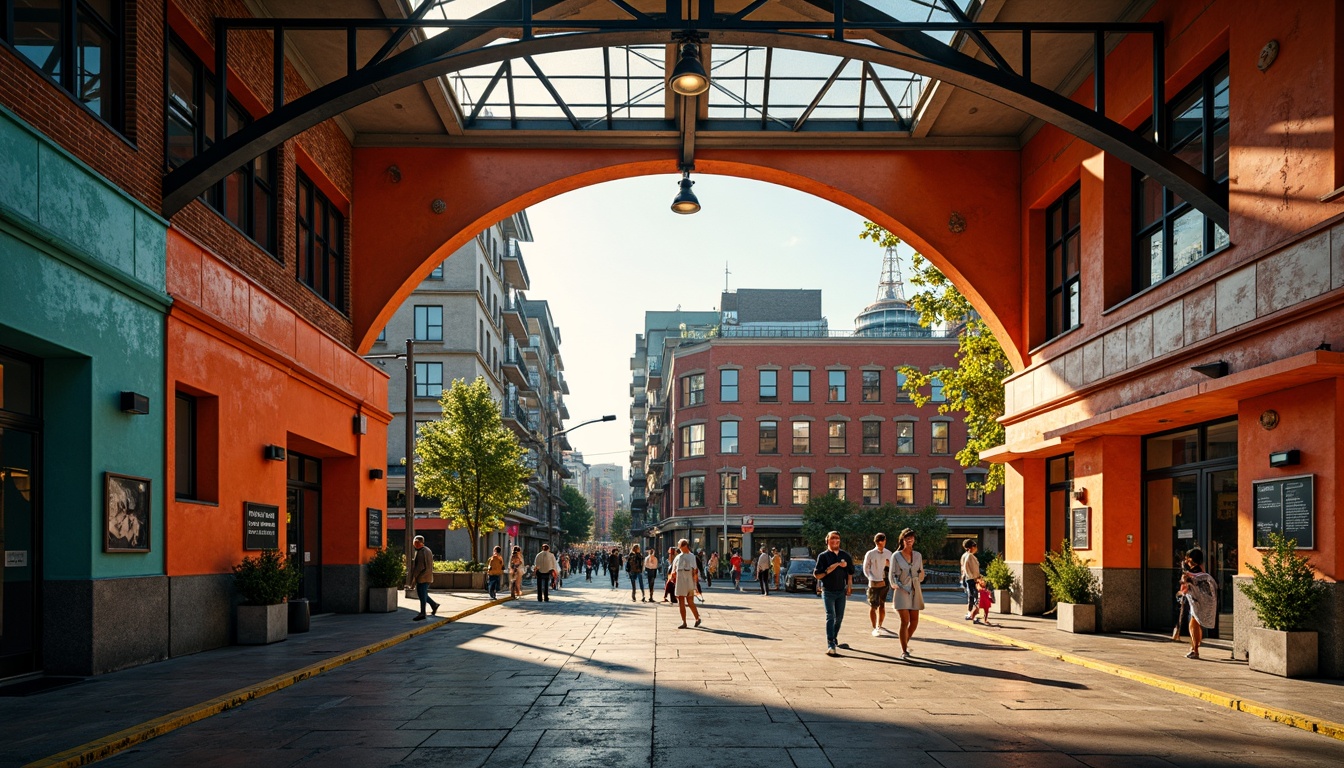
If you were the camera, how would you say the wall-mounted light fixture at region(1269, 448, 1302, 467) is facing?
facing the viewer and to the left of the viewer

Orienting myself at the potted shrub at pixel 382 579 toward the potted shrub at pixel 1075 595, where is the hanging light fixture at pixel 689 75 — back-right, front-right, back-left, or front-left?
front-right

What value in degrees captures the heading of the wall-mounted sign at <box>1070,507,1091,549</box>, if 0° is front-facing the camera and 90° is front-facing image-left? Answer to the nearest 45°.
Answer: approximately 45°

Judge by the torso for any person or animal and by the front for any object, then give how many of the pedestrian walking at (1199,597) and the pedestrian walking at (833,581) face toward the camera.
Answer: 1

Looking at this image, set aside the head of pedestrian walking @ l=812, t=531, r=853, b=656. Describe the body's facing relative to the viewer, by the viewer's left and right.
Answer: facing the viewer

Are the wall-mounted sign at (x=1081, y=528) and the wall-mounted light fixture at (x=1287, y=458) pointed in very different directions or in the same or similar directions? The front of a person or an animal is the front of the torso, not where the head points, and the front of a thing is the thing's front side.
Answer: same or similar directions

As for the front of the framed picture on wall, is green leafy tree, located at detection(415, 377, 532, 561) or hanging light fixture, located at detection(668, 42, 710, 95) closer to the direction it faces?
the hanging light fixture

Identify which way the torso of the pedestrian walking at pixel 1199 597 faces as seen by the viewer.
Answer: to the viewer's left

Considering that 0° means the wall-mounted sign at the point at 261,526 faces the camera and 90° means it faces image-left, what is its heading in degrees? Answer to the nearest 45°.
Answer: approximately 315°

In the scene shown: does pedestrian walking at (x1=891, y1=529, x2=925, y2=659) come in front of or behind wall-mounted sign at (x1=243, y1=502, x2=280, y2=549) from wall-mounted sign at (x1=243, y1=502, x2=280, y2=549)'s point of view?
in front

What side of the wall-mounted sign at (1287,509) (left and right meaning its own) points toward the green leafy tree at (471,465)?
right

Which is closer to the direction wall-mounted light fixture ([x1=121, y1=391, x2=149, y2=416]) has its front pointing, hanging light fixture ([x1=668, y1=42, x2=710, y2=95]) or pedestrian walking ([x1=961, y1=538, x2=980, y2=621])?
the hanging light fixture

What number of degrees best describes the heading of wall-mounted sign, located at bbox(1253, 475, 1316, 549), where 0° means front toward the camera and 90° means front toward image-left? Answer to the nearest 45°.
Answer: approximately 45°
